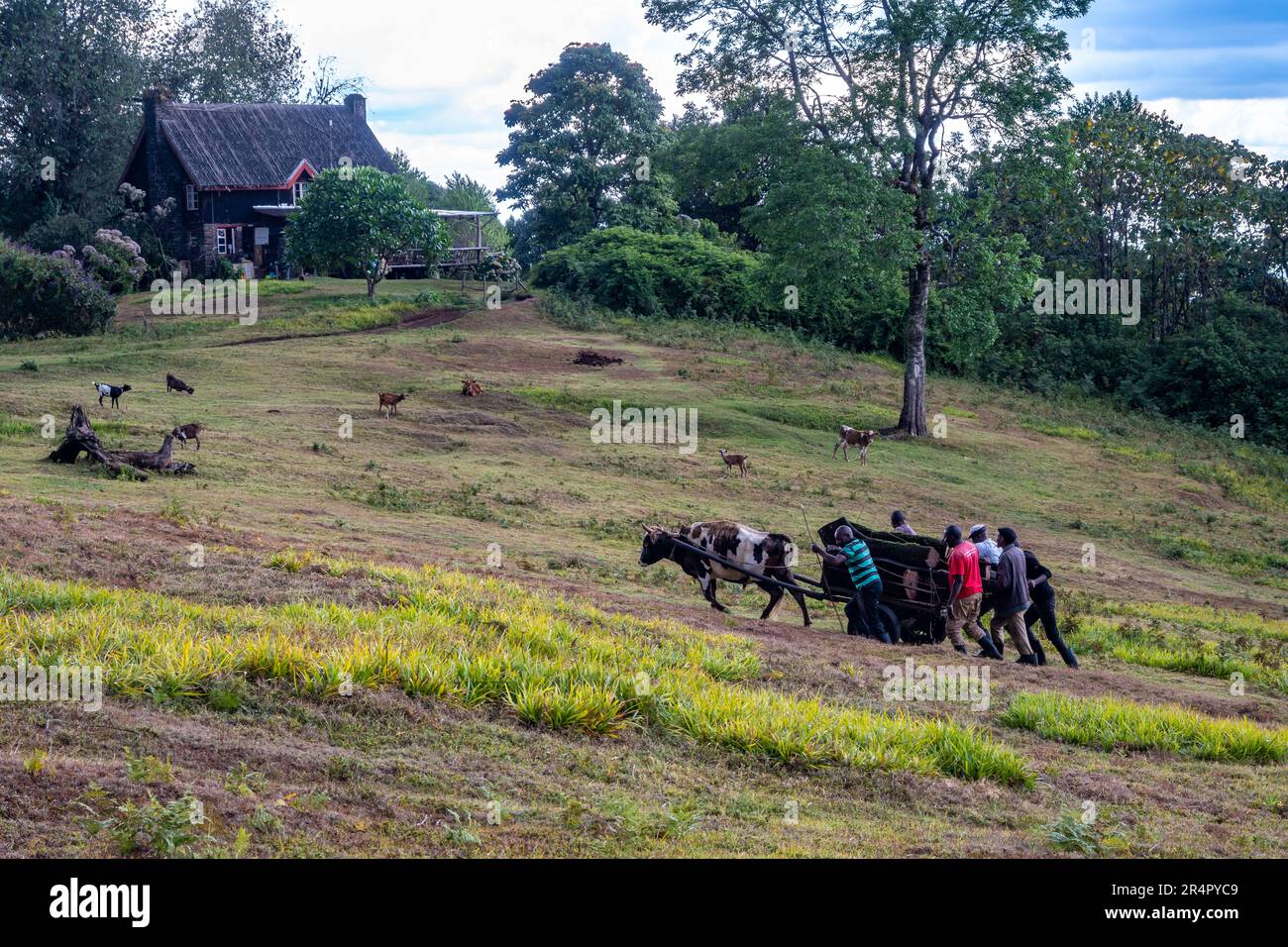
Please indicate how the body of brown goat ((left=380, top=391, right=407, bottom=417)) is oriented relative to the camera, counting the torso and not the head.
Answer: to the viewer's right

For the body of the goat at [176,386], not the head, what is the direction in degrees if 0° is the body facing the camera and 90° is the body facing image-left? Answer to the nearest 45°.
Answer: approximately 270°

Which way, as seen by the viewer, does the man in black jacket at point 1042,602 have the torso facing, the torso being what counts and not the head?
to the viewer's left

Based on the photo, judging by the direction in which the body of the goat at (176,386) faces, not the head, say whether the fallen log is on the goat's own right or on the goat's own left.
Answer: on the goat's own right

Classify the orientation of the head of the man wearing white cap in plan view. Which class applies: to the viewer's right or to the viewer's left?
to the viewer's left

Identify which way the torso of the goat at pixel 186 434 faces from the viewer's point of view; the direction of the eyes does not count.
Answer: to the viewer's left

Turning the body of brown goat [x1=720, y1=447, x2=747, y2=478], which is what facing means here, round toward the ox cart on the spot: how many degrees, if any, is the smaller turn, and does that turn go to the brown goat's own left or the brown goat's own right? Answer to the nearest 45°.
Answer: approximately 90° to the brown goat's own left

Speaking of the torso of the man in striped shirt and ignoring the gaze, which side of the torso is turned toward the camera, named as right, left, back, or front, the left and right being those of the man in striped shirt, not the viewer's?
left

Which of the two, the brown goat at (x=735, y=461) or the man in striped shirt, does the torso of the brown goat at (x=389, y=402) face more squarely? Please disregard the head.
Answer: the brown goat at (x=735, y=461)

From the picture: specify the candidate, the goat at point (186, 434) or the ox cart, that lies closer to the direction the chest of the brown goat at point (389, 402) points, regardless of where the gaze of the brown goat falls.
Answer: the ox cart

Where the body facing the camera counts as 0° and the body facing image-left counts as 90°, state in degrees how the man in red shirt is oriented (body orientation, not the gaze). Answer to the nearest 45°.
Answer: approximately 135°

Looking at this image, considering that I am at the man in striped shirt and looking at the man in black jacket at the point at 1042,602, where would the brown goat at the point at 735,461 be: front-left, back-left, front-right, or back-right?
back-left
